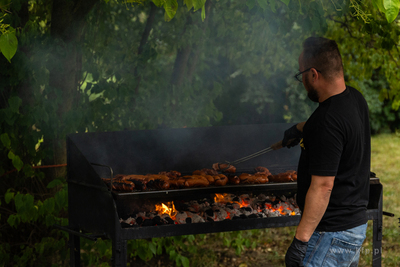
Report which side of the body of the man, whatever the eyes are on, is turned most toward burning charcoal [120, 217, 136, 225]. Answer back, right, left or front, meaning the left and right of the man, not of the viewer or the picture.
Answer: front

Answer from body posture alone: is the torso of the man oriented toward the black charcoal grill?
yes

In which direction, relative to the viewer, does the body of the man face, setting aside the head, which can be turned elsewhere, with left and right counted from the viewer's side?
facing away from the viewer and to the left of the viewer

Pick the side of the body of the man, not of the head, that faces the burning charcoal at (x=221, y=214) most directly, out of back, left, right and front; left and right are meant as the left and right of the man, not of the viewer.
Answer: front

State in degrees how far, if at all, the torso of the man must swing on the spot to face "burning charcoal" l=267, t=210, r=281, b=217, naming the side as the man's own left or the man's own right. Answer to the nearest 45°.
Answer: approximately 45° to the man's own right

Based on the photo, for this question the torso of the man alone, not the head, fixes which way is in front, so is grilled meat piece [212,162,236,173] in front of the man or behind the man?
in front

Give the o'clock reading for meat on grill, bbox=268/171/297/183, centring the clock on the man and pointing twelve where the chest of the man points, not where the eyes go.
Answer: The meat on grill is roughly at 1 o'clock from the man.

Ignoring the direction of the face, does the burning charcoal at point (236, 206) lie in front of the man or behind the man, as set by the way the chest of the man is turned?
in front

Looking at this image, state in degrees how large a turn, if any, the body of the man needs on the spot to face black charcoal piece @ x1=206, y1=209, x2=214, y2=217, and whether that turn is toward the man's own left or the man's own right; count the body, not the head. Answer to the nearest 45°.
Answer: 0° — they already face it

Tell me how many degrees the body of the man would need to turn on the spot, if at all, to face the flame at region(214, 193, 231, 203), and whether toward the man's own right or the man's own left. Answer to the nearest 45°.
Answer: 0° — they already face it

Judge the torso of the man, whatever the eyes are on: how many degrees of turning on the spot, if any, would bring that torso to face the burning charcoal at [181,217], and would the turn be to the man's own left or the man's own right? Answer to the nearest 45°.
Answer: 0° — they already face it
